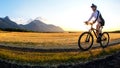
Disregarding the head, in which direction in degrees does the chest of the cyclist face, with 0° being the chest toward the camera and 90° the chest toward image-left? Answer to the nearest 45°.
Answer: approximately 45°
